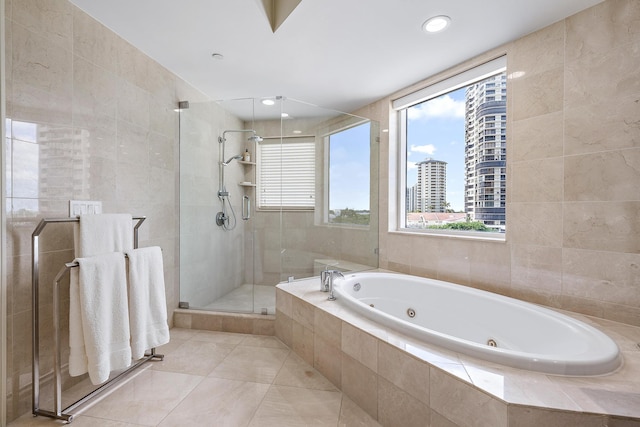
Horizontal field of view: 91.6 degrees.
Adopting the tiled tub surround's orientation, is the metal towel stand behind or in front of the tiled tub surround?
in front

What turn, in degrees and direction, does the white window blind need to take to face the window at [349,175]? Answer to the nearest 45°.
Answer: approximately 90° to its left

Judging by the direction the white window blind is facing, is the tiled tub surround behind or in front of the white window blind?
in front

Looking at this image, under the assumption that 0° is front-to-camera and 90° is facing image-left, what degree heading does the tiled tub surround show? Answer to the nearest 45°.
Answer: approximately 45°

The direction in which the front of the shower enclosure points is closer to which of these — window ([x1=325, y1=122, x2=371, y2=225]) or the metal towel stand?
the metal towel stand

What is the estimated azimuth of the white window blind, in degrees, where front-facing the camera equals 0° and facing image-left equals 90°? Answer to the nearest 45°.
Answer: approximately 0°

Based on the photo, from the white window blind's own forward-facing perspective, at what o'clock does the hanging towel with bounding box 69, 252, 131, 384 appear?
The hanging towel is roughly at 1 o'clock from the white window blind.

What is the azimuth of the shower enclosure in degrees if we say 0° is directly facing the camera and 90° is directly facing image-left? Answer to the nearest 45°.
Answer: approximately 0°

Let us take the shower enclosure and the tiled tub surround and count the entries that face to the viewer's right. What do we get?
0

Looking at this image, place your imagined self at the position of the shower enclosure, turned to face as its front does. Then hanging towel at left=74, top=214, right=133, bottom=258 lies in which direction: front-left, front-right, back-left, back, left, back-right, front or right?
front-right

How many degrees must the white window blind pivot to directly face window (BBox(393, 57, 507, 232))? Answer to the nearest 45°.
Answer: approximately 90° to its left

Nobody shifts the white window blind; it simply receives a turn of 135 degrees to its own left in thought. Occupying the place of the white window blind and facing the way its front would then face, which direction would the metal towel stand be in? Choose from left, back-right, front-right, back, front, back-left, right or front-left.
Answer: back

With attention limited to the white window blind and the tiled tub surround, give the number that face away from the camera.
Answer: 0
